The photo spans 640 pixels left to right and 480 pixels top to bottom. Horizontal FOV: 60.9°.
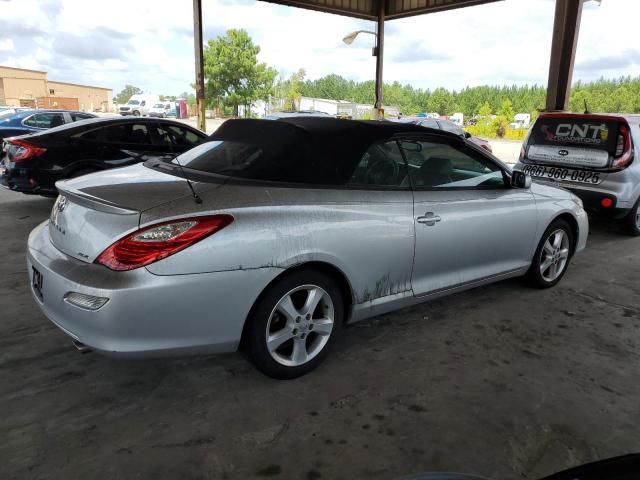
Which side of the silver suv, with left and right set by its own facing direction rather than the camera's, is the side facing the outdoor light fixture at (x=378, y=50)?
left

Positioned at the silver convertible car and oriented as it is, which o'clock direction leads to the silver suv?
The silver suv is roughly at 12 o'clock from the silver convertible car.

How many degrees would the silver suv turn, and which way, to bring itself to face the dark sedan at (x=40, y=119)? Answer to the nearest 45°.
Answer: approximately 135° to its left

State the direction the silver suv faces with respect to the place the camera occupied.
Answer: facing away from the viewer and to the right of the viewer

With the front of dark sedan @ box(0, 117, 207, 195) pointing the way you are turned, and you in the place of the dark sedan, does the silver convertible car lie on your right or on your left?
on your right

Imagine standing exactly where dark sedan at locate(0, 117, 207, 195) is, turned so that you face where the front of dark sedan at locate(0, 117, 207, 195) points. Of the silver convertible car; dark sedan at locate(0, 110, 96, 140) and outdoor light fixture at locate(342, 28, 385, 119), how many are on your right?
1

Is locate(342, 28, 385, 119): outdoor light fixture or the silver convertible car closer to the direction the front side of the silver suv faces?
the outdoor light fixture

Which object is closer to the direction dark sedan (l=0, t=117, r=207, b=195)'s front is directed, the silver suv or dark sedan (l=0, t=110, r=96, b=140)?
the silver suv

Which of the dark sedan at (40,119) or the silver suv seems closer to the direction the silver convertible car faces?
the silver suv

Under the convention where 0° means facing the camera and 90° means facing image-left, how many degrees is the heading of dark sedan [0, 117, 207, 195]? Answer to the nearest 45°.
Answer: approximately 270°

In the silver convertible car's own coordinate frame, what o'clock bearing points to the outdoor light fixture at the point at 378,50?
The outdoor light fixture is roughly at 11 o'clock from the silver convertible car.

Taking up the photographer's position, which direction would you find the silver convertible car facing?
facing away from the viewer and to the right of the viewer
